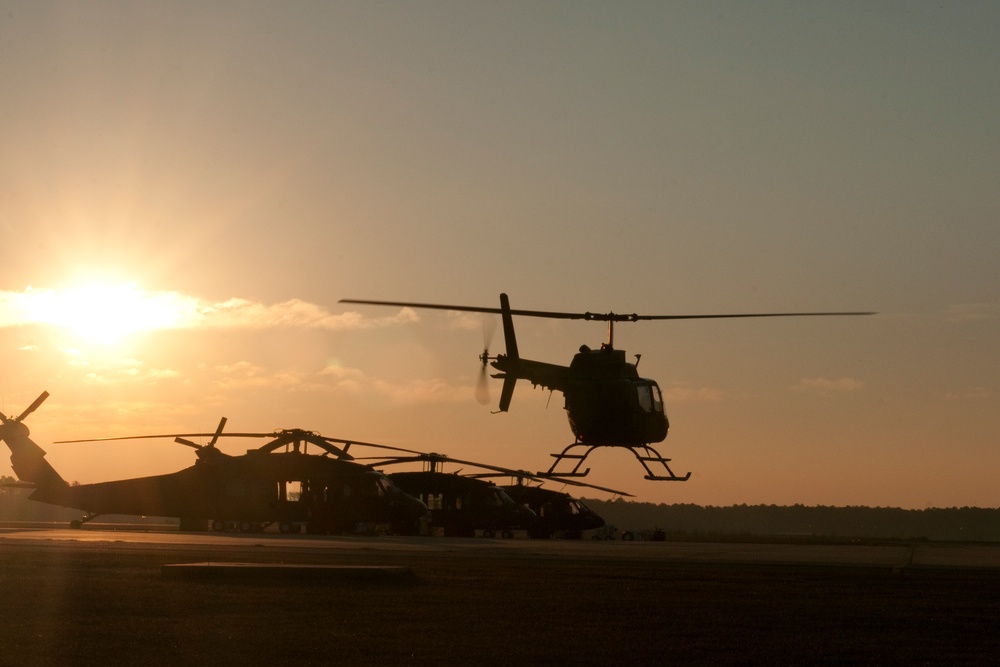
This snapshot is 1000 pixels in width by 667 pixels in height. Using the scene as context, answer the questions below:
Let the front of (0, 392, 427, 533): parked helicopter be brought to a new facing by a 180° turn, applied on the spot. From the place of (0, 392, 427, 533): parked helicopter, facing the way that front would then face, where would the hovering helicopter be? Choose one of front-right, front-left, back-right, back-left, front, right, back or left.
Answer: back-left

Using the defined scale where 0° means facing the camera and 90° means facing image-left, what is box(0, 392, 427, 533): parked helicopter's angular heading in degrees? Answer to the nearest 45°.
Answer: approximately 270°

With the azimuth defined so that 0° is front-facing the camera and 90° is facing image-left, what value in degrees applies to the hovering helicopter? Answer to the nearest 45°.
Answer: approximately 225°
